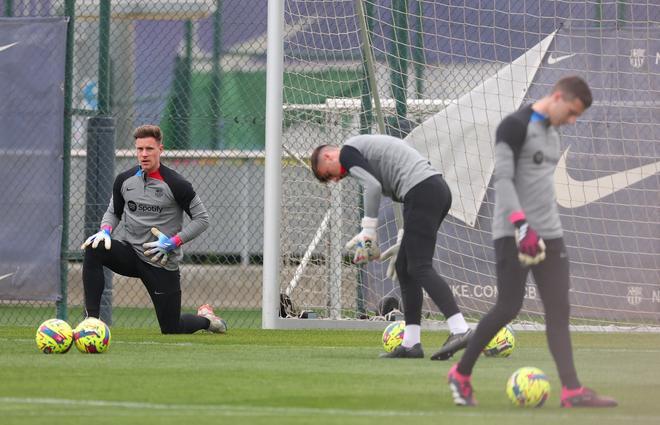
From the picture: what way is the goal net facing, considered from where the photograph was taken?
facing the viewer

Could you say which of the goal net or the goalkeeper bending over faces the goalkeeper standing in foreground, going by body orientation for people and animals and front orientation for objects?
the goal net

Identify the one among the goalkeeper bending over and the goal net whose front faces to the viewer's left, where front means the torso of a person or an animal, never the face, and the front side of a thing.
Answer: the goalkeeper bending over

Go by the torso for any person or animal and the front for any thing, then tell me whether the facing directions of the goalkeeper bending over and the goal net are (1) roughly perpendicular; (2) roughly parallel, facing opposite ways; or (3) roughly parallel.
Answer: roughly perpendicular

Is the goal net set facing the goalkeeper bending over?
yes

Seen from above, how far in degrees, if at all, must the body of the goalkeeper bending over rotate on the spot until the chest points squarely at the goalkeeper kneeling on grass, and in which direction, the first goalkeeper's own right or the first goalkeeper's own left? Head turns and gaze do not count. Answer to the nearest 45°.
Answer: approximately 45° to the first goalkeeper's own right

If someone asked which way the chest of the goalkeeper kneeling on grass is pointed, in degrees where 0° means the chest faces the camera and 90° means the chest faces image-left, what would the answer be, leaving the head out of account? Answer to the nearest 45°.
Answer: approximately 45°

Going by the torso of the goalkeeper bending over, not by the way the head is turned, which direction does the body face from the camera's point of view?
to the viewer's left

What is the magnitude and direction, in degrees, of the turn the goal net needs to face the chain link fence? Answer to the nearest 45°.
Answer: approximately 135° to its right

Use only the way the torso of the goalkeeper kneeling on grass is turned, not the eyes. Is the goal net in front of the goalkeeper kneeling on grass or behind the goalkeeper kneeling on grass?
behind
